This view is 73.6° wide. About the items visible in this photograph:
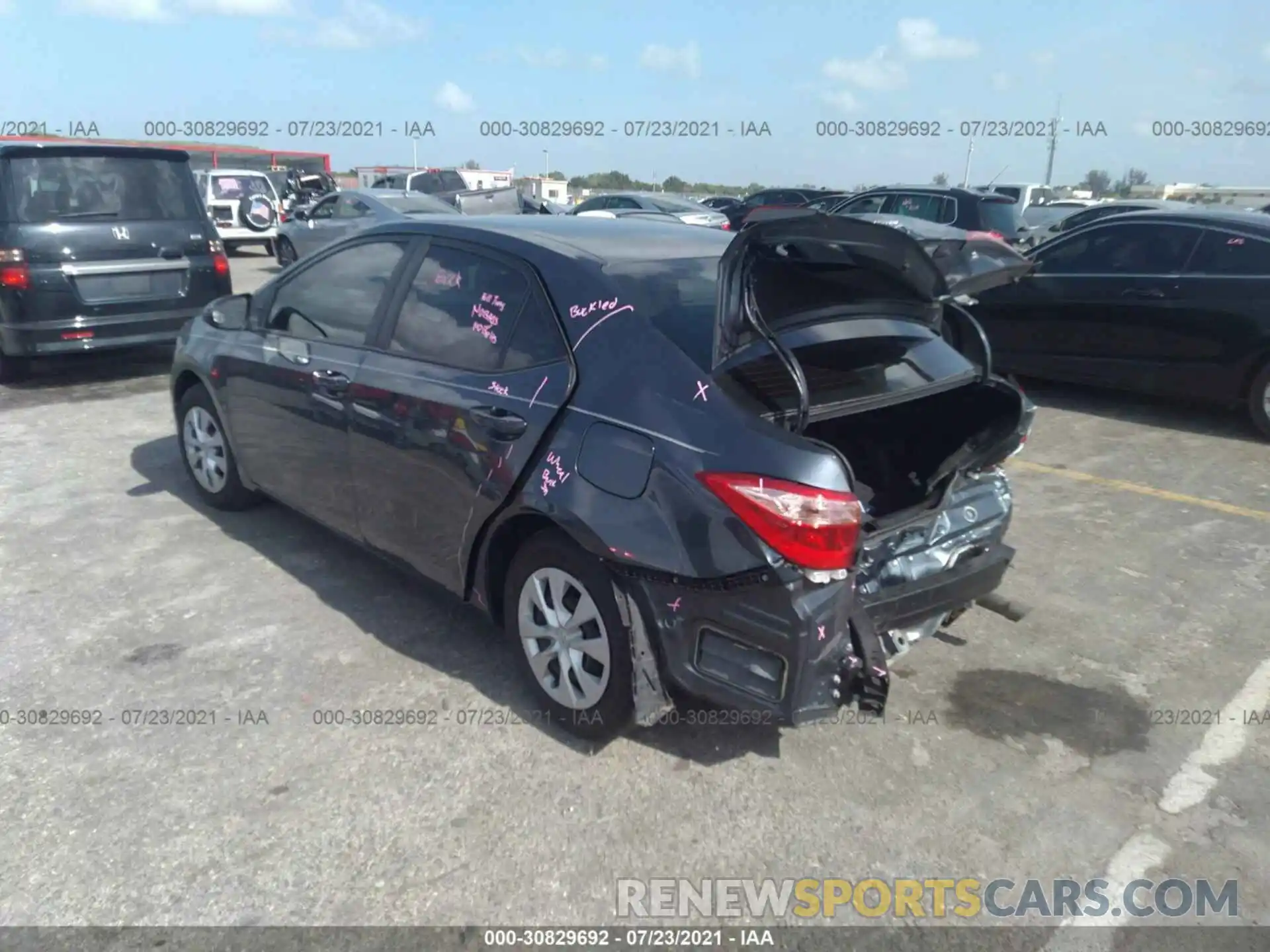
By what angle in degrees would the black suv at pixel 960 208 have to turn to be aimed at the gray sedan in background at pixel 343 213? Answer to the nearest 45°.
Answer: approximately 45° to its left

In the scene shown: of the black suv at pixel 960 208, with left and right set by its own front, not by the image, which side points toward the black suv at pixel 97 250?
left

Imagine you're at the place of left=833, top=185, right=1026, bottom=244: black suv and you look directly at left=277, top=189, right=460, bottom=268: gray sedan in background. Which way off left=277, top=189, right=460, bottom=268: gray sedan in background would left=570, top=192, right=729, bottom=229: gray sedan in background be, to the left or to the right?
right

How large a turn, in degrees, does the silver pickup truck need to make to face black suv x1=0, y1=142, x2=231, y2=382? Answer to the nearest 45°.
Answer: approximately 135° to its left

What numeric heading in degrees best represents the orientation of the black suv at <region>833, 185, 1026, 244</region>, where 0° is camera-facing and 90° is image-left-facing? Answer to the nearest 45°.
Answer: approximately 135°

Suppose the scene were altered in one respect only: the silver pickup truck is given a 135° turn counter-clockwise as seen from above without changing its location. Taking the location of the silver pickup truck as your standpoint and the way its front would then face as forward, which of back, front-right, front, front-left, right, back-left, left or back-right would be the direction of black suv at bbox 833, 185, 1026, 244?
front-left

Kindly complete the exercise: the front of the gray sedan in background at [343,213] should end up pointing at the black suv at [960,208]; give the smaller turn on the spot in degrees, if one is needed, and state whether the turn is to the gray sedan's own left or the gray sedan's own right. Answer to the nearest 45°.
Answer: approximately 180°

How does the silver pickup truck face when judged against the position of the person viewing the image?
facing away from the viewer and to the left of the viewer

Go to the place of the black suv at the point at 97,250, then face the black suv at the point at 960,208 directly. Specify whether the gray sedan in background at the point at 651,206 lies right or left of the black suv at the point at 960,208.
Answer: left

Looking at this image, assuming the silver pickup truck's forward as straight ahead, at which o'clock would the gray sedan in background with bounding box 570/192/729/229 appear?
The gray sedan in background is roughly at 5 o'clock from the silver pickup truck.

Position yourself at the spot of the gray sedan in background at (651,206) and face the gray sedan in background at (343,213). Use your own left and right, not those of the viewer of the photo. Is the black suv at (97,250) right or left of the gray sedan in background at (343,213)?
left
